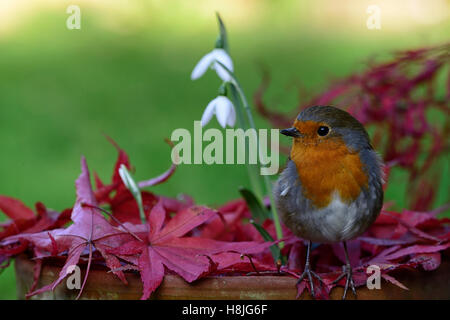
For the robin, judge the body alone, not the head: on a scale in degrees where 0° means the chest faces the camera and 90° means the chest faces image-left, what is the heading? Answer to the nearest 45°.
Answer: approximately 0°
